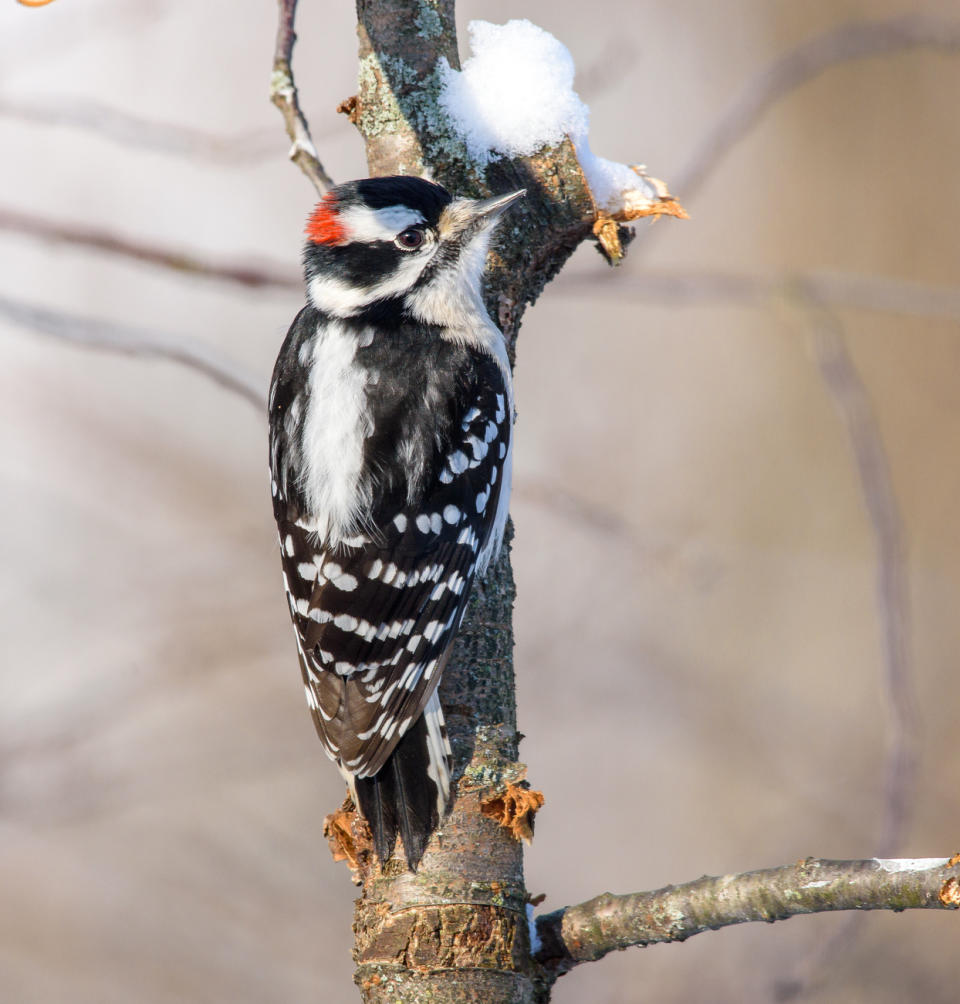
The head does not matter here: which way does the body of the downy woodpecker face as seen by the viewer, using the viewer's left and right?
facing away from the viewer and to the right of the viewer

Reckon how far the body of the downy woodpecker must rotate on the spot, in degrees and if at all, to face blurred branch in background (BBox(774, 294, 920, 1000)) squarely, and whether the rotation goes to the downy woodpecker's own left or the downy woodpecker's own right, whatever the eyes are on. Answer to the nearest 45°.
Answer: approximately 45° to the downy woodpecker's own right
